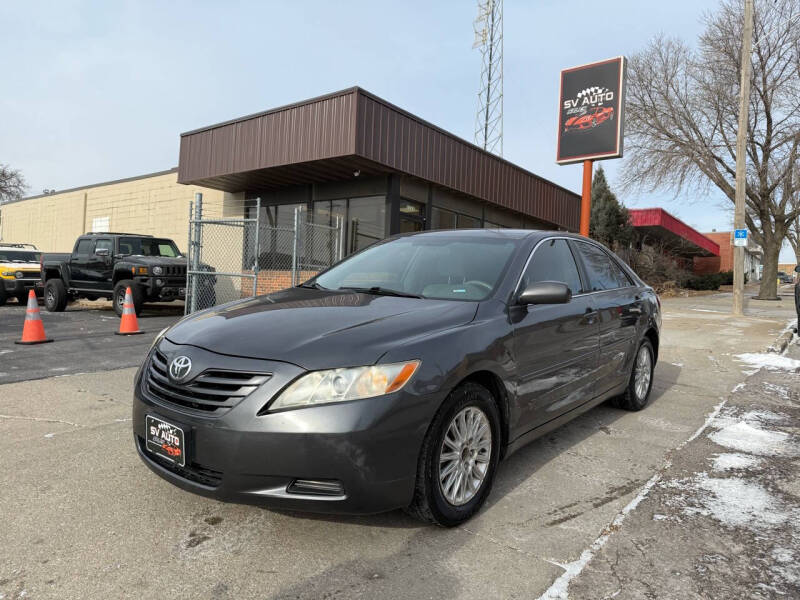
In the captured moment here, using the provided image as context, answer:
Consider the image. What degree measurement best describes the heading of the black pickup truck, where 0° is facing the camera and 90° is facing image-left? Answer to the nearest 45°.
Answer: approximately 315°

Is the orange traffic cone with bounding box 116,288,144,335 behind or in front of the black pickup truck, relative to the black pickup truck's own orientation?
in front

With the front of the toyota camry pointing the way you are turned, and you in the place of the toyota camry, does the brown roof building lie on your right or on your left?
on your right

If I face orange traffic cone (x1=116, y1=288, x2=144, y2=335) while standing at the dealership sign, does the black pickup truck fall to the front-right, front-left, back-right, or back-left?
front-right

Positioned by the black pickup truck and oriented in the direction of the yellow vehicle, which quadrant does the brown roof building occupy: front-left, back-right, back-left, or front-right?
back-right

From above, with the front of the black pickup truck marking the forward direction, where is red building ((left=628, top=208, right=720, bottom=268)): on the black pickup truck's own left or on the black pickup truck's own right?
on the black pickup truck's own left

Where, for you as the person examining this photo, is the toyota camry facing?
facing the viewer and to the left of the viewer

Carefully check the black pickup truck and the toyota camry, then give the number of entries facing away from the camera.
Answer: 0

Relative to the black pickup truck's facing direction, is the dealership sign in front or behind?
in front

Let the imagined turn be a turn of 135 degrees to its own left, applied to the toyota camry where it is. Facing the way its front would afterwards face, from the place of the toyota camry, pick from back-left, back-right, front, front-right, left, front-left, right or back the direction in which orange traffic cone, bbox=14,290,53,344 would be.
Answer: back-left

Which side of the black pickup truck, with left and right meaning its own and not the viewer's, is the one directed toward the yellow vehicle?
back
